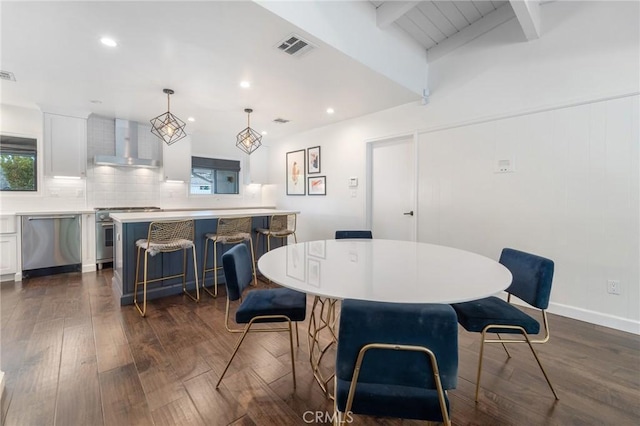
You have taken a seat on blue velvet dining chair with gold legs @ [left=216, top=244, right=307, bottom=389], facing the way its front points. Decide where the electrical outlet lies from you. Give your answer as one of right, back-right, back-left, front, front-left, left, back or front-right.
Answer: front

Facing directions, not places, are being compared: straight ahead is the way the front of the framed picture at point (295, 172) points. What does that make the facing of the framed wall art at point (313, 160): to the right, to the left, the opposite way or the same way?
the same way

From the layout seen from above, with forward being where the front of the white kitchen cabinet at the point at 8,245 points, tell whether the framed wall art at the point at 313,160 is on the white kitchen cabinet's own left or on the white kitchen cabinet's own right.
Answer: on the white kitchen cabinet's own left

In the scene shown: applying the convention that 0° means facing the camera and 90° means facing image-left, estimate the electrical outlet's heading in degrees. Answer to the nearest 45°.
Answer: approximately 0°

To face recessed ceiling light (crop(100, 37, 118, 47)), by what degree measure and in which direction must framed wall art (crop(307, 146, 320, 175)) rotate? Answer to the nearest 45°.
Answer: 0° — it already faces it

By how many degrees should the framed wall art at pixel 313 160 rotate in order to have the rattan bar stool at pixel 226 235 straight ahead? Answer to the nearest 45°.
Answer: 0° — it already faces it

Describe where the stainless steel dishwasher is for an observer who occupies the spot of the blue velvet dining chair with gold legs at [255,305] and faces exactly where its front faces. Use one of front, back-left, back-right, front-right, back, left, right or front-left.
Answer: back-left

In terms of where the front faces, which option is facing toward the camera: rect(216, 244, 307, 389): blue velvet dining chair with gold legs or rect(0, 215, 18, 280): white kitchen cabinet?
the white kitchen cabinet

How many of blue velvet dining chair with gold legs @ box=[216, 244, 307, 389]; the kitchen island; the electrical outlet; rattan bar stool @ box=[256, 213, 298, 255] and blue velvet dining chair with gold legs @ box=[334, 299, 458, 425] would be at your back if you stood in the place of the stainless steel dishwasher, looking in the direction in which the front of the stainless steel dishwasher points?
0

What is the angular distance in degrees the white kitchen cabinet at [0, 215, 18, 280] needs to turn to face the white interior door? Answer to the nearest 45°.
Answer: approximately 45° to its left

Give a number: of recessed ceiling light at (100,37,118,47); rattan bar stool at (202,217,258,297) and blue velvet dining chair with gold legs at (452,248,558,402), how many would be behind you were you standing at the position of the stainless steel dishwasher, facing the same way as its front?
0

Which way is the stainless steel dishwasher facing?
toward the camera

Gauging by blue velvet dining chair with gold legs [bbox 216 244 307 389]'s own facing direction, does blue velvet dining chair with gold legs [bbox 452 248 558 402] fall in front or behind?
in front

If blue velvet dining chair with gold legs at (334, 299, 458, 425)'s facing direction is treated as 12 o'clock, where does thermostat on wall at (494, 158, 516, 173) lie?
The thermostat on wall is roughly at 1 o'clock from the blue velvet dining chair with gold legs.

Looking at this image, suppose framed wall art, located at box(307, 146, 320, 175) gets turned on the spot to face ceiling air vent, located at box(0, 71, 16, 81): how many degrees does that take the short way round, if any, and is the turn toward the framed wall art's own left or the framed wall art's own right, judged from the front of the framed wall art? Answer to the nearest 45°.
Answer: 0° — it already faces it
